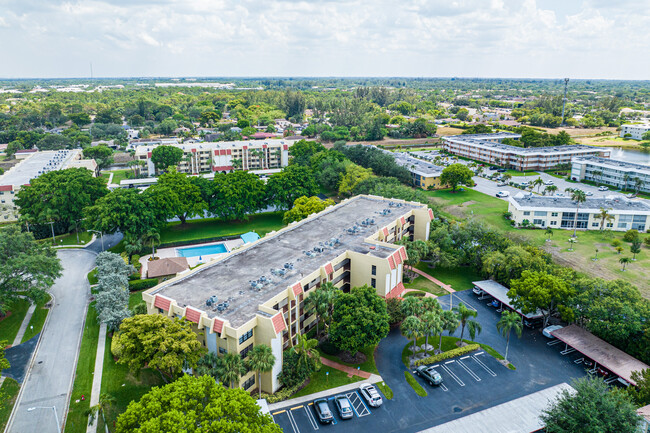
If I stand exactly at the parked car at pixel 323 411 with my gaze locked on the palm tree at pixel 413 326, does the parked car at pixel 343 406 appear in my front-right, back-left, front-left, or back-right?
front-right

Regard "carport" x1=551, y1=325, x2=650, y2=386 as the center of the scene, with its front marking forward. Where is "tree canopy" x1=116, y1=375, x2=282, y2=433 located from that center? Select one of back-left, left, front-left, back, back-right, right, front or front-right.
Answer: front

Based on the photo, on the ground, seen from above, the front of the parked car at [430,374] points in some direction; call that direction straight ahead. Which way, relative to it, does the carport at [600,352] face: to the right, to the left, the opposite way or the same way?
to the left

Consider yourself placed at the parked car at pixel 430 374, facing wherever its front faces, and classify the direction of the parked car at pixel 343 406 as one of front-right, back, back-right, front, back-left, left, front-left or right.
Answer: left

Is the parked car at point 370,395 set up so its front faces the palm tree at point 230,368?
no

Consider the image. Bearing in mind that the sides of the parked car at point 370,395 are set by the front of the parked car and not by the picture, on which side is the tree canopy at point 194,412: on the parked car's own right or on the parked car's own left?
on the parked car's own left

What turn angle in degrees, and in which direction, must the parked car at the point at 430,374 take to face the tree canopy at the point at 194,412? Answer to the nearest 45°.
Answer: approximately 90° to its left

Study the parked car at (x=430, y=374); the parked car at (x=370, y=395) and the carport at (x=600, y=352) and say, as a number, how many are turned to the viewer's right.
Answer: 0

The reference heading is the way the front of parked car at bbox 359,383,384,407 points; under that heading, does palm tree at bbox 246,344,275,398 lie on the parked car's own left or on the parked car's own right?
on the parked car's own left

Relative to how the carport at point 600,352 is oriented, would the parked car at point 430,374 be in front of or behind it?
in front

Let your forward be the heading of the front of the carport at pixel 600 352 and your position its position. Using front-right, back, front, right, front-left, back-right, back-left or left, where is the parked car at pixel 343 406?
front

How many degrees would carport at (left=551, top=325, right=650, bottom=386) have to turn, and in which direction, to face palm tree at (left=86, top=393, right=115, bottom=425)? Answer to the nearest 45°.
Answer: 0° — it already faces it

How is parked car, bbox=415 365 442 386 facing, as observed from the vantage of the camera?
facing away from the viewer and to the left of the viewer

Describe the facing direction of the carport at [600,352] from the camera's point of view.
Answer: facing the viewer and to the left of the viewer

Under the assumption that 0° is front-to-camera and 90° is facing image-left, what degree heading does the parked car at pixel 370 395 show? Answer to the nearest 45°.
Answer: approximately 135°
